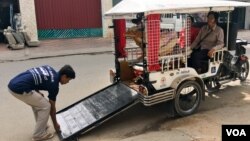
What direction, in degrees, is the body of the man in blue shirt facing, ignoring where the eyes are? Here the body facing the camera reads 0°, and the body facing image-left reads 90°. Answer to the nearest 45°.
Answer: approximately 270°

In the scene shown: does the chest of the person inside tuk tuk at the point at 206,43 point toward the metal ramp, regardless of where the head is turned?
yes

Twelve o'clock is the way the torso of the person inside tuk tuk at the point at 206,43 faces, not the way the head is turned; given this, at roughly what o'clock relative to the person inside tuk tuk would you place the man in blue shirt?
The man in blue shirt is roughly at 12 o'clock from the person inside tuk tuk.

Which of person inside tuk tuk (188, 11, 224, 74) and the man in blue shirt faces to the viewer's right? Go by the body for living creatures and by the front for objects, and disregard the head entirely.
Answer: the man in blue shirt

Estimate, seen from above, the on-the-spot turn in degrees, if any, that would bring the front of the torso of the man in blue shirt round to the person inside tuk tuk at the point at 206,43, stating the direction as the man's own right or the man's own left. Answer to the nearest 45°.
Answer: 0° — they already face them

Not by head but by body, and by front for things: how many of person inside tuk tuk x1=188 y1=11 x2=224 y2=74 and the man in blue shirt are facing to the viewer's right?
1

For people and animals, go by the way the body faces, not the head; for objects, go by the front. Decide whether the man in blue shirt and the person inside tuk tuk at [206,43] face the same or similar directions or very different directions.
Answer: very different directions

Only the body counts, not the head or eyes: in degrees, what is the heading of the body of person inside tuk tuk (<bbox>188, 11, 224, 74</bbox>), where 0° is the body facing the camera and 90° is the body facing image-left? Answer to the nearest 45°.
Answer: approximately 45°
